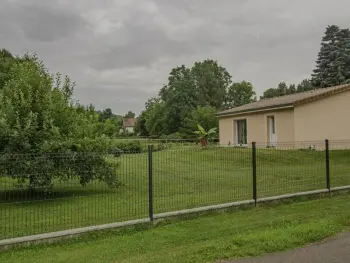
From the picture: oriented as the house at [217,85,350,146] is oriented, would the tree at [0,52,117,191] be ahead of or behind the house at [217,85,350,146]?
ahead

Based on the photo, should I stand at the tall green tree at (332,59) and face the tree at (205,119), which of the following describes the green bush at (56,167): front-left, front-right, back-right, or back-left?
front-left

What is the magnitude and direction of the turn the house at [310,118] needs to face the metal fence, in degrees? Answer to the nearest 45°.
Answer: approximately 45° to its left

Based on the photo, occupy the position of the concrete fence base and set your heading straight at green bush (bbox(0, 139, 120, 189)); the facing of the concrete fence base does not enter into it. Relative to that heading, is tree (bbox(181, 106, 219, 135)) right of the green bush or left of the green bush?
right

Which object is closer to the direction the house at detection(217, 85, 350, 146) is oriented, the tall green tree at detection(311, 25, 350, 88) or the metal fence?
the metal fence

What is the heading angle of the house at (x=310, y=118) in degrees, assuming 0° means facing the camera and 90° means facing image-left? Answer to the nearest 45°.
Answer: approximately 45°

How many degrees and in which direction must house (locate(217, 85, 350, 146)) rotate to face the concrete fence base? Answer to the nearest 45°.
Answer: approximately 45° to its left

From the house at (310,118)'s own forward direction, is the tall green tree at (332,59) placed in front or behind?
behind

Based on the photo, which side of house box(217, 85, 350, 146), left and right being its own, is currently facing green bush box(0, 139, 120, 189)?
front

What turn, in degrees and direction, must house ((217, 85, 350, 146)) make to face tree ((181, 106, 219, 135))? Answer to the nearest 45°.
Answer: approximately 90° to its right
